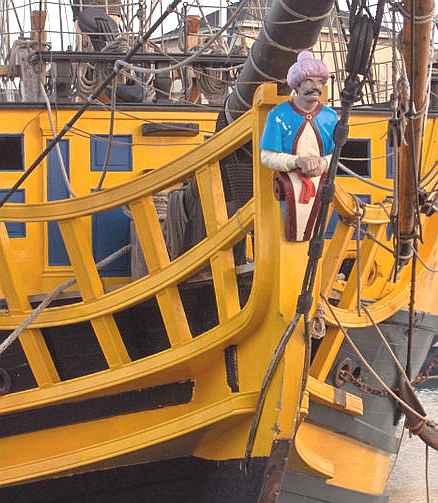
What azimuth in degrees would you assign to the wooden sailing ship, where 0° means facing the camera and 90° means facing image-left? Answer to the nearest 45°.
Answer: approximately 315°
